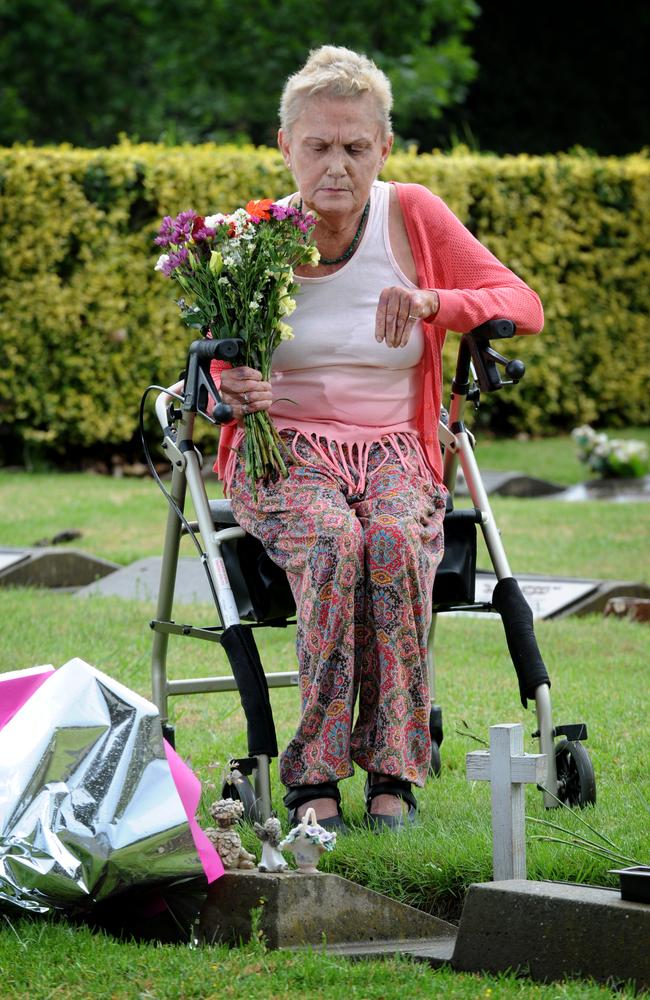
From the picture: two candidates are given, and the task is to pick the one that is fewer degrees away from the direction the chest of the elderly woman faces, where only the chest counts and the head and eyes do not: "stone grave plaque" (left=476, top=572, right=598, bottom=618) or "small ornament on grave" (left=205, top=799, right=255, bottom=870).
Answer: the small ornament on grave

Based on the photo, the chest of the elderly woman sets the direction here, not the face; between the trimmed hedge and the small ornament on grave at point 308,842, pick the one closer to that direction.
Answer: the small ornament on grave

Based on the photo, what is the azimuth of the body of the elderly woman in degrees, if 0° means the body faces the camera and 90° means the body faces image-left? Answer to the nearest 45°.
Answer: approximately 0°

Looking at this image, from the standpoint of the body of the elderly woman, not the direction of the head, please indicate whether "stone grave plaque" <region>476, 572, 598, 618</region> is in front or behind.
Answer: behind

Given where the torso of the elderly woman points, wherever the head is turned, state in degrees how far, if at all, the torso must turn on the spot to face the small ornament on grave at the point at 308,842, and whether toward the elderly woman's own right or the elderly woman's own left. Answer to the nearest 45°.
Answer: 0° — they already face it

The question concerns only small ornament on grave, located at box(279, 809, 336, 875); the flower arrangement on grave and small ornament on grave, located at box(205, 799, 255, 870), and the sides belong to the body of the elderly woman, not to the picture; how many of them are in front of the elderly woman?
2
